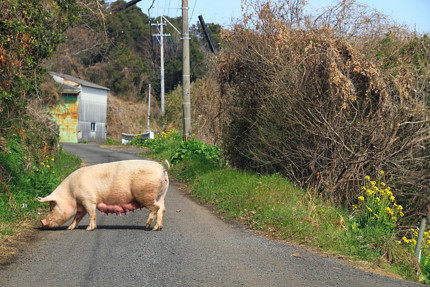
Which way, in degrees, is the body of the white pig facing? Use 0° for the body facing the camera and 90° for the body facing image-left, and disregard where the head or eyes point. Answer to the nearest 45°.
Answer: approximately 90°

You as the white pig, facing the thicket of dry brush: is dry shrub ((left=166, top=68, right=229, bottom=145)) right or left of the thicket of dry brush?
left

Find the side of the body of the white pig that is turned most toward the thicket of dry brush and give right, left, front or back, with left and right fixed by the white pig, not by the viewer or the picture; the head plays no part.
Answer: back

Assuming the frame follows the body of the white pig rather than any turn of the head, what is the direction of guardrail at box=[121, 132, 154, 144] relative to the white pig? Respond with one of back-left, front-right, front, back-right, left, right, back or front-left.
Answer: right

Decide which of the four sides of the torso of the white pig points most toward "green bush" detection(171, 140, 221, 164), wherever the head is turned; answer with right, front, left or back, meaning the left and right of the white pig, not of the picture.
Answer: right

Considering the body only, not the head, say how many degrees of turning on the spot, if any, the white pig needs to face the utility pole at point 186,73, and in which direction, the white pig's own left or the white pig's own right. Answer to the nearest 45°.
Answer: approximately 90° to the white pig's own right
